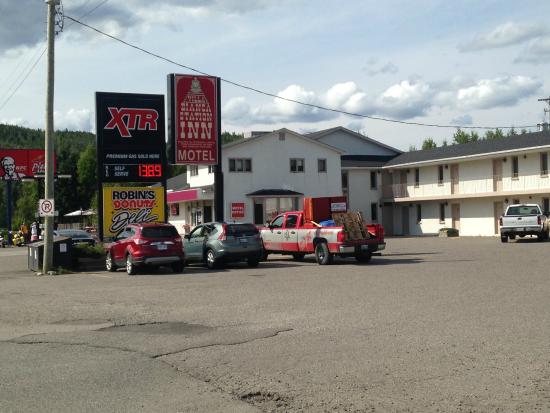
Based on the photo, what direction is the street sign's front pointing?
toward the camera

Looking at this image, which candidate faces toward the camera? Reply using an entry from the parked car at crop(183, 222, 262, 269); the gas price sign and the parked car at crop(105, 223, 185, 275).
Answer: the gas price sign

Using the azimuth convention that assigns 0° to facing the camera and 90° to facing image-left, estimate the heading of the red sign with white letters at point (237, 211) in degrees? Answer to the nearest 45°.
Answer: approximately 0°

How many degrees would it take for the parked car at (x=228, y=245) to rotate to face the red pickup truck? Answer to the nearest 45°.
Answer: approximately 135° to its right

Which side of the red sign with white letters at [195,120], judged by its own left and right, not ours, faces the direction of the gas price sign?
right

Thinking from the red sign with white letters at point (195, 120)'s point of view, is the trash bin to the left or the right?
on its right

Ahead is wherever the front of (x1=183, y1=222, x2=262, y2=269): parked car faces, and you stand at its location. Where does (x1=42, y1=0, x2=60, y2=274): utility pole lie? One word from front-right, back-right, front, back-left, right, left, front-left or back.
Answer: front-left

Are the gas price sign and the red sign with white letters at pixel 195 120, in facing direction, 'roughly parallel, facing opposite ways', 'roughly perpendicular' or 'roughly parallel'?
roughly parallel

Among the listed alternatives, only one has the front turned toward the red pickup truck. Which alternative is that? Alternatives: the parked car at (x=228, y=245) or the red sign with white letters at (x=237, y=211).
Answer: the red sign with white letters

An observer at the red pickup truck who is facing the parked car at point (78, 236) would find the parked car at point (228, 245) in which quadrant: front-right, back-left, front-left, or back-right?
front-left

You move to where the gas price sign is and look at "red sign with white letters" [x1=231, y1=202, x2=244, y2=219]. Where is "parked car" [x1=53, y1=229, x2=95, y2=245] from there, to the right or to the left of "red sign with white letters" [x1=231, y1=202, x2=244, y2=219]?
left

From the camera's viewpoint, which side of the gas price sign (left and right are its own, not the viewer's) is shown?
front

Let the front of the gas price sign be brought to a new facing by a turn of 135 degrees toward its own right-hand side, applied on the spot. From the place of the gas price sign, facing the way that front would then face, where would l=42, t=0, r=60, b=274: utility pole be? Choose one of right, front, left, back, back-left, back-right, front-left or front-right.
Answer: left

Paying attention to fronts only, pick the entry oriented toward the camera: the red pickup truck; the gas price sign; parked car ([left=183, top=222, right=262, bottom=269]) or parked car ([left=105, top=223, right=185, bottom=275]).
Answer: the gas price sign

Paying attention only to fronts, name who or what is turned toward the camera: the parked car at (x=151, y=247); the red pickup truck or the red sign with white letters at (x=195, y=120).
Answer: the red sign with white letters

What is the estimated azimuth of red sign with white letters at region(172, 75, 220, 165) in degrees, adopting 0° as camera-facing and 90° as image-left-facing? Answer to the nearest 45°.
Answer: approximately 0°

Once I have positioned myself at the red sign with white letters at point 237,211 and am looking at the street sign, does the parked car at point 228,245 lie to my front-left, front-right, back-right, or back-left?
front-left

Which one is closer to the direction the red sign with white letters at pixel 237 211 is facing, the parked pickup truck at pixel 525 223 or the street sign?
the street sign

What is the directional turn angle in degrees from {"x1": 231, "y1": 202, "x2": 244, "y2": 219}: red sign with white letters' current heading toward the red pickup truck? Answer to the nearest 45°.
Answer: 0° — it already faces it
